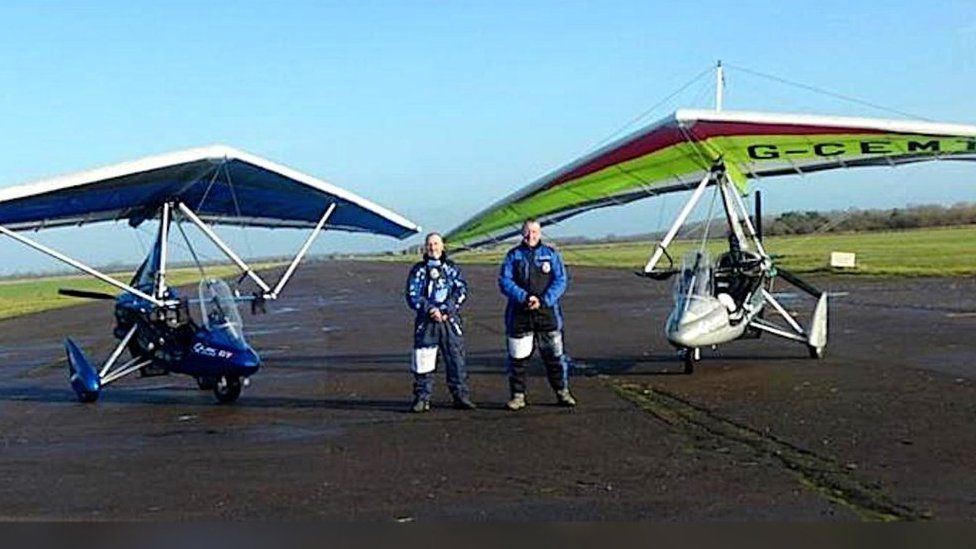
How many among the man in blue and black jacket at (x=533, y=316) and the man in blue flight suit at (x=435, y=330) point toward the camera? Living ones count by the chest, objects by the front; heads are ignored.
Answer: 2

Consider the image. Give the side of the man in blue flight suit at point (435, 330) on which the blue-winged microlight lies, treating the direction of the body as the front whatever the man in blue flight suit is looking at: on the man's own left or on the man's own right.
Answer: on the man's own right

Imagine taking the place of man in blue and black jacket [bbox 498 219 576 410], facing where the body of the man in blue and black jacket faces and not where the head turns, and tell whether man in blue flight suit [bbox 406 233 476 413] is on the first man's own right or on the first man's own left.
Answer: on the first man's own right

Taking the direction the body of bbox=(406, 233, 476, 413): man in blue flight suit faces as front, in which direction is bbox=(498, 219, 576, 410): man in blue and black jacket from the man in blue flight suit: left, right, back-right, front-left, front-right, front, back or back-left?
left

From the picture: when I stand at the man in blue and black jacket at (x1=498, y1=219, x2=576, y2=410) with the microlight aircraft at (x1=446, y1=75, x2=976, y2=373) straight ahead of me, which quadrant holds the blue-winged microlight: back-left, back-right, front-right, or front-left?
back-left

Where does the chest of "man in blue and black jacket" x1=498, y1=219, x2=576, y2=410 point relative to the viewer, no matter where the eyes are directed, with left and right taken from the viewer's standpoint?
facing the viewer

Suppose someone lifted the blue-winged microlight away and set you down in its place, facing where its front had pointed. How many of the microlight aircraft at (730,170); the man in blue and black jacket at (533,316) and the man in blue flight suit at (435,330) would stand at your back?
0

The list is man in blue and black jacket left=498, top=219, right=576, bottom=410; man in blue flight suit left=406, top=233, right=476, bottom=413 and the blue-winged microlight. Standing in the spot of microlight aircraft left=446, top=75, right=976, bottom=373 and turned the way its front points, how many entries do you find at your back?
0

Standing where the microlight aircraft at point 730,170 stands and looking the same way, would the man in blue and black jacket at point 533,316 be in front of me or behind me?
in front

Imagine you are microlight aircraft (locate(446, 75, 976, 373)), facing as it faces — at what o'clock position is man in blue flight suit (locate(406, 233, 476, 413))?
The man in blue flight suit is roughly at 12 o'clock from the microlight aircraft.

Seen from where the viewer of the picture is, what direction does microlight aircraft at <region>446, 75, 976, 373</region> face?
facing the viewer and to the left of the viewer

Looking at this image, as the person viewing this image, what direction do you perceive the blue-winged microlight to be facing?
facing the viewer and to the right of the viewer

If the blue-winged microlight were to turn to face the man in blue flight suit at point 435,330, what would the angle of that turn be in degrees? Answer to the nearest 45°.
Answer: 0° — it already faces them

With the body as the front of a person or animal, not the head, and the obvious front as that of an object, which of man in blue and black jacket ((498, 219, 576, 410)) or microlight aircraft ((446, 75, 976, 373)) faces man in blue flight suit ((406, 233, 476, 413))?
the microlight aircraft
